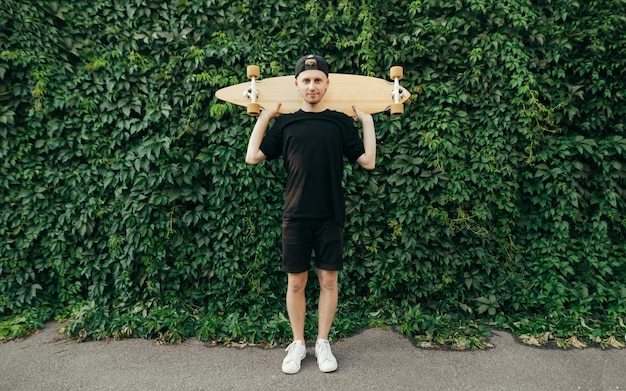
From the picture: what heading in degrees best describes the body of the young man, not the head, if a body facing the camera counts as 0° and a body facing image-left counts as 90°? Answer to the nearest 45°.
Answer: approximately 0°
